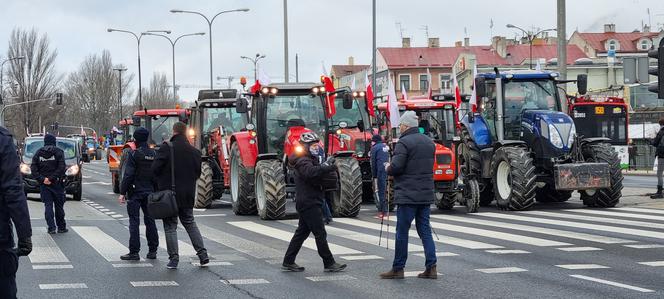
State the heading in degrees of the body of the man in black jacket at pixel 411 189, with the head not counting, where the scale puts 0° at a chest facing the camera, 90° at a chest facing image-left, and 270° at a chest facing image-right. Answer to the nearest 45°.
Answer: approximately 135°

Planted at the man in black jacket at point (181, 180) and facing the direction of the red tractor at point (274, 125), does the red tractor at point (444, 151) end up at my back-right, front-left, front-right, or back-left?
front-right

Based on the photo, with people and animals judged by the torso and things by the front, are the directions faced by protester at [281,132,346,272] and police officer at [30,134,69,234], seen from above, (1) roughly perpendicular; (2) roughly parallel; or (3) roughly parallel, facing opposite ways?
roughly perpendicular

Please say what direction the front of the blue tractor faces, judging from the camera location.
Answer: facing the viewer and to the right of the viewer

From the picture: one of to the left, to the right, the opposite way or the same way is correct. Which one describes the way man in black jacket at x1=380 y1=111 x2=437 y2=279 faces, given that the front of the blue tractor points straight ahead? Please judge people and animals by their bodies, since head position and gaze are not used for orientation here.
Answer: the opposite way

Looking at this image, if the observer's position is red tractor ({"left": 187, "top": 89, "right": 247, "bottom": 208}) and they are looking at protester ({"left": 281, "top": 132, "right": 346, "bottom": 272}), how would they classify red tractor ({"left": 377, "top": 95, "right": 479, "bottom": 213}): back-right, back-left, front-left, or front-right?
front-left

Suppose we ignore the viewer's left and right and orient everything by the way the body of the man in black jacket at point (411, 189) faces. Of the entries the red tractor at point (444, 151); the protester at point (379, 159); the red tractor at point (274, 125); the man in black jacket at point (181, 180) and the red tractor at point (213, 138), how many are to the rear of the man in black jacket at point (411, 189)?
0
